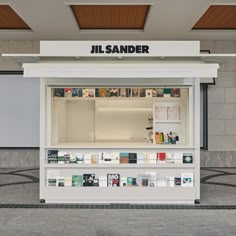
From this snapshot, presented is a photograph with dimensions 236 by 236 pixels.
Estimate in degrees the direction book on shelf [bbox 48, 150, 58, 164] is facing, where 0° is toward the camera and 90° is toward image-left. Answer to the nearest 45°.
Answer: approximately 0°

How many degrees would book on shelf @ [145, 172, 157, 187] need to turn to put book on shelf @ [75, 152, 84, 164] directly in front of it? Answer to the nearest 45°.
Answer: approximately 90° to its right

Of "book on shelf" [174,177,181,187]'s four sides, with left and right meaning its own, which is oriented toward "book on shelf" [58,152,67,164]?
right

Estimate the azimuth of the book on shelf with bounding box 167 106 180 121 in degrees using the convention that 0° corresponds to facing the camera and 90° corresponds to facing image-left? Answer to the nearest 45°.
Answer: approximately 0°

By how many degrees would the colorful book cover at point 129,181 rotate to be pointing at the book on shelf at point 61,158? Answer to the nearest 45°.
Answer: approximately 90° to its right

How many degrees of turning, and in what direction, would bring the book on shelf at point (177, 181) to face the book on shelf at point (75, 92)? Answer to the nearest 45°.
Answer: approximately 90° to its right

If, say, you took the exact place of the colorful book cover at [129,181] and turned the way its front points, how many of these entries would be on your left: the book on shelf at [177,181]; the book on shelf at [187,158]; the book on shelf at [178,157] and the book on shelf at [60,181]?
3

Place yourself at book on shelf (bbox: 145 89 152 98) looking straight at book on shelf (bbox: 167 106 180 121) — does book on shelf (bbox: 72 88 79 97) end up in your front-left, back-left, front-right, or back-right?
back-left

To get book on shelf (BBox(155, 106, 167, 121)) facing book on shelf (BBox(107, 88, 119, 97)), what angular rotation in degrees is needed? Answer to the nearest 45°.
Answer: approximately 45° to its right
